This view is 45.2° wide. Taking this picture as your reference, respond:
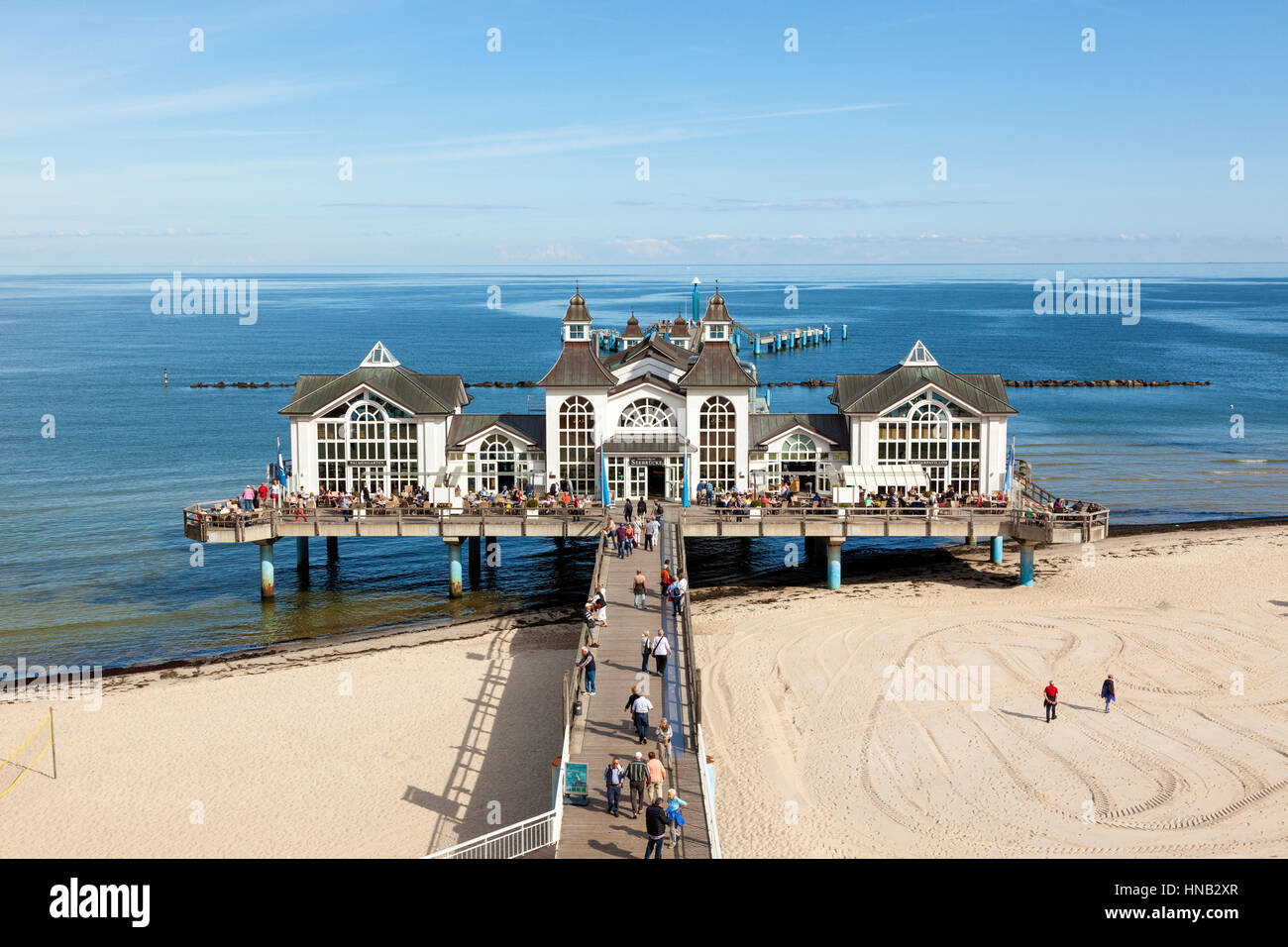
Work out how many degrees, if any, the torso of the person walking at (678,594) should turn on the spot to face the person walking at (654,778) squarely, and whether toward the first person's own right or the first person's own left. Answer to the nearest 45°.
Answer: approximately 180°

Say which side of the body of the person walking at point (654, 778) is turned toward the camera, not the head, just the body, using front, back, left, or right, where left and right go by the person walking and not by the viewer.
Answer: back

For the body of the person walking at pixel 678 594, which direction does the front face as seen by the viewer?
away from the camera

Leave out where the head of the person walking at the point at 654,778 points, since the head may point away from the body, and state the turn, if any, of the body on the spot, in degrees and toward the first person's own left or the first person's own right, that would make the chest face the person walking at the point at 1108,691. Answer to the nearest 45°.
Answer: approximately 45° to the first person's own right

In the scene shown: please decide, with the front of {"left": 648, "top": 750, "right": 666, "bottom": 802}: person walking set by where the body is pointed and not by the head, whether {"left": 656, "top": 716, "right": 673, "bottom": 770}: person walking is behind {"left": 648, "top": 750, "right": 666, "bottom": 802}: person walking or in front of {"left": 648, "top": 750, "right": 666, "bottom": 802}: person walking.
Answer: in front

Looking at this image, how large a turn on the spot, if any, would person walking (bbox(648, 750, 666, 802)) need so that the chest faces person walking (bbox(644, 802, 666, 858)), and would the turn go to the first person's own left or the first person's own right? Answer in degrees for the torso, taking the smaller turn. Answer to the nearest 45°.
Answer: approximately 180°

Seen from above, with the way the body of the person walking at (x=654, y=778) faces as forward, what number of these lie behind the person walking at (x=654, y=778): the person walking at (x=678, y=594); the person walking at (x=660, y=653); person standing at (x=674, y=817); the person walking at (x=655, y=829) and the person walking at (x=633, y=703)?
2

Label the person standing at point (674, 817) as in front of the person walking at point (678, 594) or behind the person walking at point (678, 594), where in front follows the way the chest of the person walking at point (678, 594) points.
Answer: behind

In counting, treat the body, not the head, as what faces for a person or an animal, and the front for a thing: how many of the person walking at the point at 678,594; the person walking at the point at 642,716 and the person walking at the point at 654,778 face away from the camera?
3

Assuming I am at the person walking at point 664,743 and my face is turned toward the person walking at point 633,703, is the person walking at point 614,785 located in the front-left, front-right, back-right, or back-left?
back-left

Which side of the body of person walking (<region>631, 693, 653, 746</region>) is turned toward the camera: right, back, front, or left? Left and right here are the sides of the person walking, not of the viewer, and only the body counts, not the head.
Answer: back

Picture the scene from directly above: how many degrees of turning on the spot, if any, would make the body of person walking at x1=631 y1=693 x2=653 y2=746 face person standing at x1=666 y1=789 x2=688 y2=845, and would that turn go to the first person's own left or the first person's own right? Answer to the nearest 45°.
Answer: approximately 180°

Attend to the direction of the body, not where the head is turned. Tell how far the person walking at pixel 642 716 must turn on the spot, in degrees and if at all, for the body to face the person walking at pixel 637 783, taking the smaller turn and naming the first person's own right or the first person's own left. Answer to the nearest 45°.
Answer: approximately 180°
